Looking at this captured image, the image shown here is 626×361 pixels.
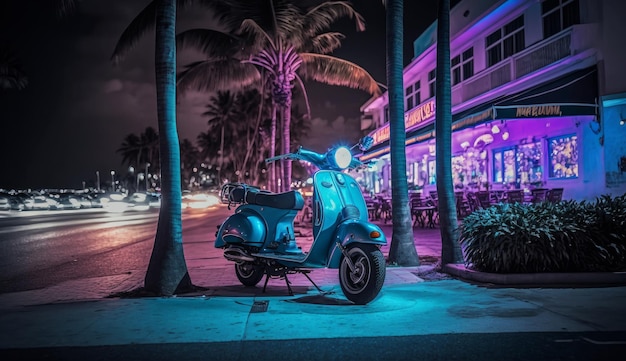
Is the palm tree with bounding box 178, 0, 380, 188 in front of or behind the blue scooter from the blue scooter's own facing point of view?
behind

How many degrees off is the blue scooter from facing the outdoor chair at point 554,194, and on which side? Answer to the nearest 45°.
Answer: approximately 90° to its left

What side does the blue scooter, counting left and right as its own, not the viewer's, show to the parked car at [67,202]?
back

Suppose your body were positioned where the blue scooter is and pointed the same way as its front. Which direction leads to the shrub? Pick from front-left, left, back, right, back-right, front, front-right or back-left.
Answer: front-left

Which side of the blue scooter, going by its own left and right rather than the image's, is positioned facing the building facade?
left

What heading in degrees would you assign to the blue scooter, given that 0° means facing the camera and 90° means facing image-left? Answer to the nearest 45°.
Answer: approximately 315°

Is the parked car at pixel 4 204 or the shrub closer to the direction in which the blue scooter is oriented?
the shrub

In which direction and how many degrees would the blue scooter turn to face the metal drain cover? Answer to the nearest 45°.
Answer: approximately 90° to its right

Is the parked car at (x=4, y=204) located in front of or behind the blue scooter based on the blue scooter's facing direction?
behind
